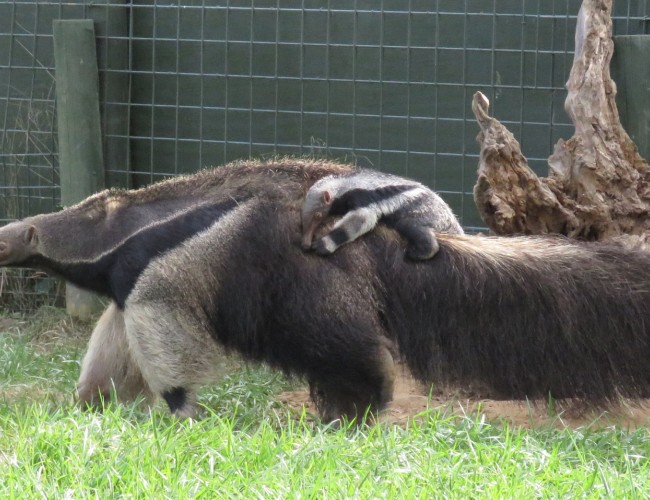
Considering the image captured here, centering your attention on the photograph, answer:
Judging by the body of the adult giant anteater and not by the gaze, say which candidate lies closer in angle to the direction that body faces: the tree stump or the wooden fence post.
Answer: the wooden fence post

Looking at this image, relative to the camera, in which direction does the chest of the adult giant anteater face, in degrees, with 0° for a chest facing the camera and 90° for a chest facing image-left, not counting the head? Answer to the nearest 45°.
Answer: approximately 90°

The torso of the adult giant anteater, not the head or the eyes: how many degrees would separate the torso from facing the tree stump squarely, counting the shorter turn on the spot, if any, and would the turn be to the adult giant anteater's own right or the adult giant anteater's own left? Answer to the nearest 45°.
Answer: approximately 135° to the adult giant anteater's own right

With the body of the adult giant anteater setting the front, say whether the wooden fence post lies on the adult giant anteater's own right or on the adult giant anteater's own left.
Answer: on the adult giant anteater's own right

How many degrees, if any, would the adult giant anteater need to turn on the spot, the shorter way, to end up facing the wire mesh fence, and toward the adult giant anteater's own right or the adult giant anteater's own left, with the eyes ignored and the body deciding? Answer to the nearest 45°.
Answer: approximately 90° to the adult giant anteater's own right
